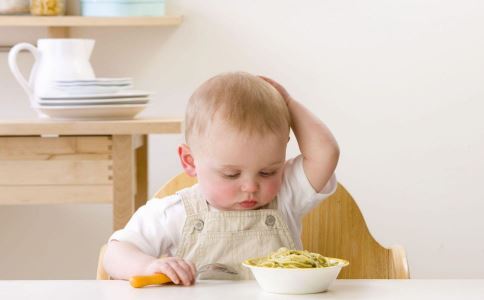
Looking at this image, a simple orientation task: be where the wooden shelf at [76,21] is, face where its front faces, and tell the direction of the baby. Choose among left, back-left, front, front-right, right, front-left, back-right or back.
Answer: front

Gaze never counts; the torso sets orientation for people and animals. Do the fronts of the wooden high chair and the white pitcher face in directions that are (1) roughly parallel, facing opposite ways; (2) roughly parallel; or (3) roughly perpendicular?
roughly perpendicular

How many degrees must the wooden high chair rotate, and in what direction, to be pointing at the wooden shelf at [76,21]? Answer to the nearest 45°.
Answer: approximately 135° to its right

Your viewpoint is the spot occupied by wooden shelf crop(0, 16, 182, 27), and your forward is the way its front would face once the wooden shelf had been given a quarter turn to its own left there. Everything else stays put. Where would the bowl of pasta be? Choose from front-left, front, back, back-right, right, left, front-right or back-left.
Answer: right

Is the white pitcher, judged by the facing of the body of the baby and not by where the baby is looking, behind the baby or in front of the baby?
behind

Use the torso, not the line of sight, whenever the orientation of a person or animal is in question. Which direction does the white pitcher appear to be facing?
to the viewer's right

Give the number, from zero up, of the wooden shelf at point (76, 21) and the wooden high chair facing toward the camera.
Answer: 2

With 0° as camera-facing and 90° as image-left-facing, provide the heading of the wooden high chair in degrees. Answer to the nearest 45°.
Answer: approximately 0°

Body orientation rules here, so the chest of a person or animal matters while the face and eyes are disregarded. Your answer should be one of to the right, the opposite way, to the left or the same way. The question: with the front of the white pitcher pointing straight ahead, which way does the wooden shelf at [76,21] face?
to the right

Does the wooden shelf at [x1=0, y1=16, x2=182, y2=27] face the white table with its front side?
yes

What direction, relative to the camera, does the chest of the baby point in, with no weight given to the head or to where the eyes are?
toward the camera

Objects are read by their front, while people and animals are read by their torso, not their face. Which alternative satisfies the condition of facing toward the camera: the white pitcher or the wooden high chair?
the wooden high chair
